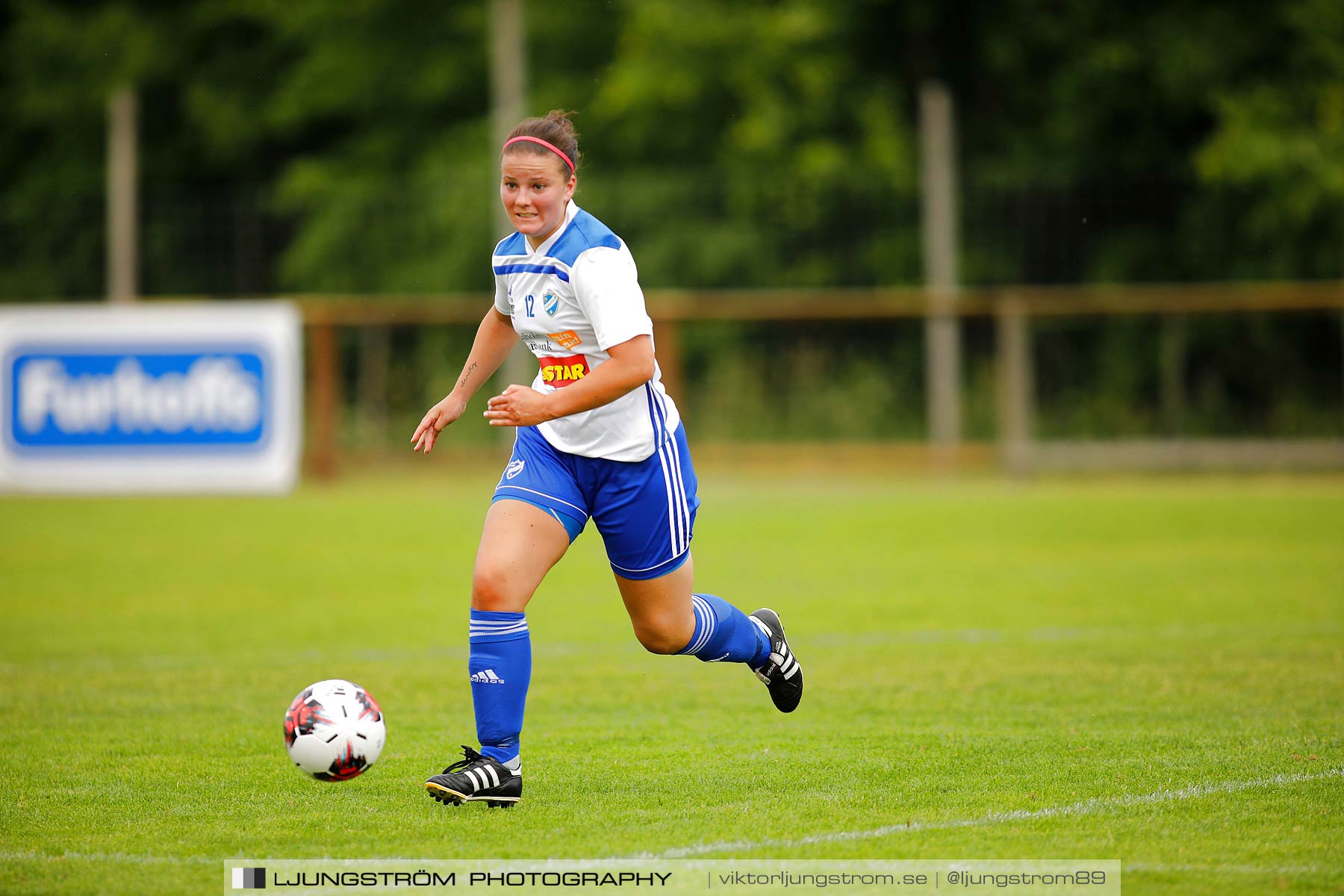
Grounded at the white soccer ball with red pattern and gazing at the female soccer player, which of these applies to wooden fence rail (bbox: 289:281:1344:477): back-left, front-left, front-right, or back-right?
front-left

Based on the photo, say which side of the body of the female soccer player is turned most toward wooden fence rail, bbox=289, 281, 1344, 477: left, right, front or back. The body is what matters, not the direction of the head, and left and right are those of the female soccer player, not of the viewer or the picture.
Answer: back

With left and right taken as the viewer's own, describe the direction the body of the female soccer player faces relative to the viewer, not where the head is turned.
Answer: facing the viewer and to the left of the viewer
